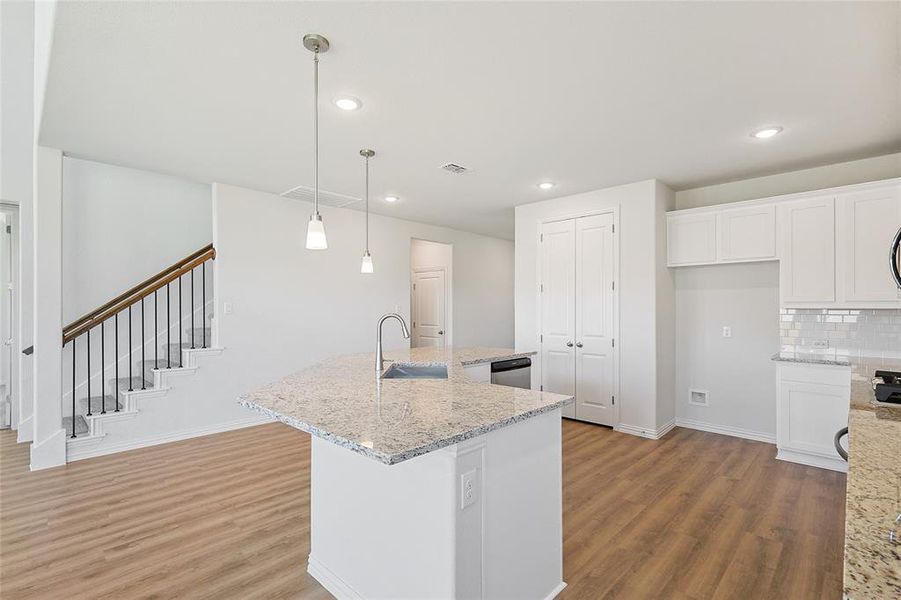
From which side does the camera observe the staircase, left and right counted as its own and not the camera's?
left

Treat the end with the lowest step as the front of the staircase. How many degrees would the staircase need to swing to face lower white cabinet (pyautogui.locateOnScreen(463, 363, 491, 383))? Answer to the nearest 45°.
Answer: approximately 135° to its left

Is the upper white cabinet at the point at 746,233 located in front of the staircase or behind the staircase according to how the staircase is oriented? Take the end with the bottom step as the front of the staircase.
behind

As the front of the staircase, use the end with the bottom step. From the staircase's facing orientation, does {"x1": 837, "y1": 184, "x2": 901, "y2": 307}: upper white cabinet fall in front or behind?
behind

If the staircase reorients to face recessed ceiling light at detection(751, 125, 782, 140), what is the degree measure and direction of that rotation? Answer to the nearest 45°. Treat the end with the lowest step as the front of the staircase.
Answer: approximately 135° to its left
